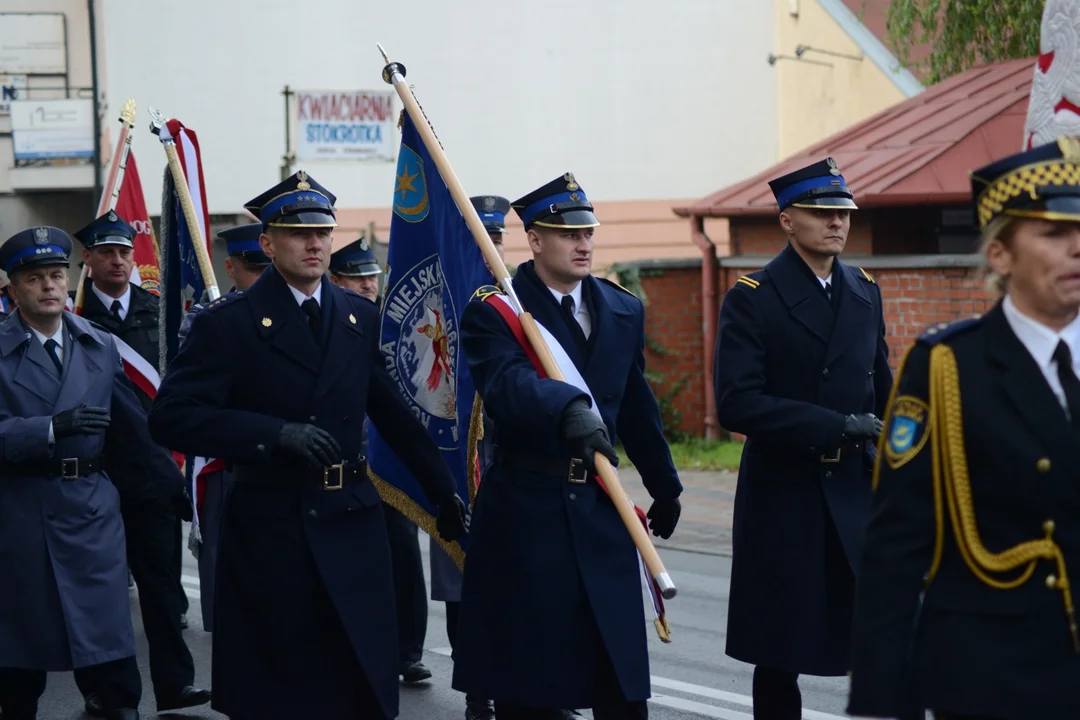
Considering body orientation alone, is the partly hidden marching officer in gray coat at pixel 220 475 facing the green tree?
no

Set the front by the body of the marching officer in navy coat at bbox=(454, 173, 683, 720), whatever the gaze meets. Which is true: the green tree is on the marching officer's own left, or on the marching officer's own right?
on the marching officer's own left

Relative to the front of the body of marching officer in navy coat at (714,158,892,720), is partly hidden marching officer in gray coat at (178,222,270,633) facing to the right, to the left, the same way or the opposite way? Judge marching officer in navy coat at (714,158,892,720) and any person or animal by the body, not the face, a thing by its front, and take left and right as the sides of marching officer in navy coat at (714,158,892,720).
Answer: the same way

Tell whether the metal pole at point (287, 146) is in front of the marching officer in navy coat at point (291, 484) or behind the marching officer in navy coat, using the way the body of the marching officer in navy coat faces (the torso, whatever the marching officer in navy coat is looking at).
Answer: behind

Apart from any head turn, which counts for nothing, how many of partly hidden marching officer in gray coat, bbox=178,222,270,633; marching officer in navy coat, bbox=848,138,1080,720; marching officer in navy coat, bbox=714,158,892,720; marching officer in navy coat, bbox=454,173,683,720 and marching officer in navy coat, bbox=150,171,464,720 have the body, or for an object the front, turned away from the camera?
0

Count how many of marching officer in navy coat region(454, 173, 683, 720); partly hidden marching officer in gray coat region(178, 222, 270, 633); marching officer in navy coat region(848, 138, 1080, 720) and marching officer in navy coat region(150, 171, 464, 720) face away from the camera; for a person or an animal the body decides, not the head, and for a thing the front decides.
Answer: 0

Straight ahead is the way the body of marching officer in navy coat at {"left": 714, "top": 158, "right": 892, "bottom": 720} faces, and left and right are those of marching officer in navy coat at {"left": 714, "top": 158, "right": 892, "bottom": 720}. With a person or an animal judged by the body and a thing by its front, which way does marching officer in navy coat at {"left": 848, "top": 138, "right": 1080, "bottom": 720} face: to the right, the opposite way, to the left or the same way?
the same way

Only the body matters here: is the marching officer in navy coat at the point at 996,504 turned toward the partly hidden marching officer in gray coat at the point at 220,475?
no

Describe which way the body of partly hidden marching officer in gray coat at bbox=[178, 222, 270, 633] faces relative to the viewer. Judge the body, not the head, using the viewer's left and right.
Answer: facing the viewer and to the right of the viewer

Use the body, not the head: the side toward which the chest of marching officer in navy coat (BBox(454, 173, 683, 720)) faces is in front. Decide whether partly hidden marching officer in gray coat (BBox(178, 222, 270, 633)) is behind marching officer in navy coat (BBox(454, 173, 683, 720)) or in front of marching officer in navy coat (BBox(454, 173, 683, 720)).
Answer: behind

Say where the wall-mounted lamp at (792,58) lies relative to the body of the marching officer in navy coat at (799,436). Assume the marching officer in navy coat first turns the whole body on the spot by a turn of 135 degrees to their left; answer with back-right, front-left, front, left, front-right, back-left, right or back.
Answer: front
